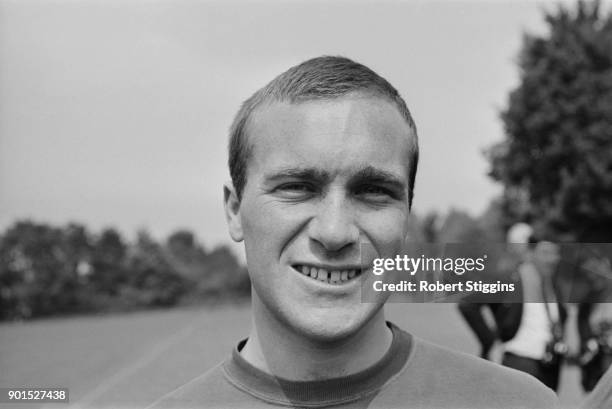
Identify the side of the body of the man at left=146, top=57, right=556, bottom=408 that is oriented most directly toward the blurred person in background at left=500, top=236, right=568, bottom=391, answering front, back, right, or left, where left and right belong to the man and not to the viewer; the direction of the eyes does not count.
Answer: back

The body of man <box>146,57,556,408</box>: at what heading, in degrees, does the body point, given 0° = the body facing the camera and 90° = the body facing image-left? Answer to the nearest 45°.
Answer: approximately 0°

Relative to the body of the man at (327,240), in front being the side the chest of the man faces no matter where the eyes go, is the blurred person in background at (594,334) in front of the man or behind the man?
behind

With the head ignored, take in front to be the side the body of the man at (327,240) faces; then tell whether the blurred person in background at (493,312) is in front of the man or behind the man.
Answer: behind
